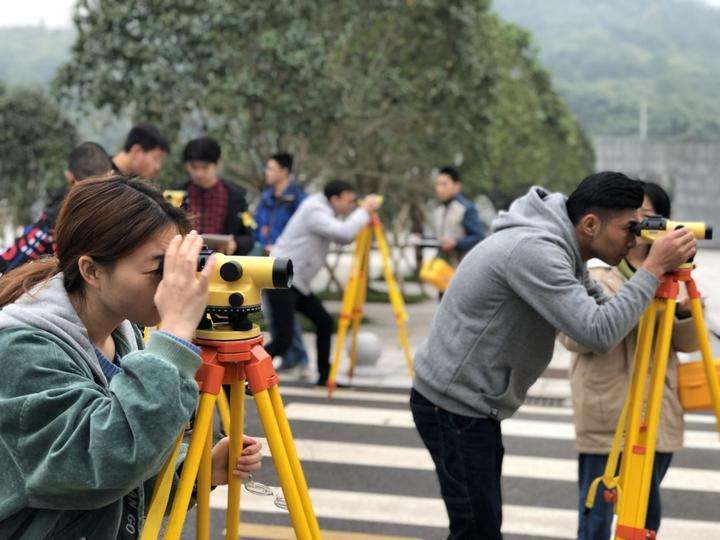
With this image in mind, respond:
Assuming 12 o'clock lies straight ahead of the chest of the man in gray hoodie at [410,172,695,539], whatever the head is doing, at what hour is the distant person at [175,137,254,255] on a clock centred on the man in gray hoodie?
The distant person is roughly at 8 o'clock from the man in gray hoodie.

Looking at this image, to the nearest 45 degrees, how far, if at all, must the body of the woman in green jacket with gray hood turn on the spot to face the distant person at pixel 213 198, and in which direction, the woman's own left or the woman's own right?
approximately 90° to the woman's own left

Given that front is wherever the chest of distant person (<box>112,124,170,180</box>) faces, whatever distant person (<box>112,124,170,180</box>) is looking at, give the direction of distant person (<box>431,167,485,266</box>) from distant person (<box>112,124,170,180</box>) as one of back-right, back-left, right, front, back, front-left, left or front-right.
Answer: front-left

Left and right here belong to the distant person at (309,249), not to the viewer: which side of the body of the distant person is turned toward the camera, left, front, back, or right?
right

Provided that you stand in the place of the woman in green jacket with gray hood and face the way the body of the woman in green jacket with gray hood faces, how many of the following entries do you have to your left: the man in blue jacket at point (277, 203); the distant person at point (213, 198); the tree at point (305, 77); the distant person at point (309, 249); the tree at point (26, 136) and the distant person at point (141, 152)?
6

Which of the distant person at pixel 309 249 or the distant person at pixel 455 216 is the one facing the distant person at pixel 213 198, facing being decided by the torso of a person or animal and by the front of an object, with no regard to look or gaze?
the distant person at pixel 455 216

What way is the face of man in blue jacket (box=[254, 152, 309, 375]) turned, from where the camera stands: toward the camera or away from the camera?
toward the camera

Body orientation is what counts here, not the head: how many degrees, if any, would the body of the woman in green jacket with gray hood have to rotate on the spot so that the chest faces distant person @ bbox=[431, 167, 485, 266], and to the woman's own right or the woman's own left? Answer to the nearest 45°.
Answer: approximately 45° to the woman's own left

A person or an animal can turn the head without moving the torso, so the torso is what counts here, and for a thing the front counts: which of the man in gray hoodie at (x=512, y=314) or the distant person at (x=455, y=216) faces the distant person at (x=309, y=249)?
the distant person at (x=455, y=216)

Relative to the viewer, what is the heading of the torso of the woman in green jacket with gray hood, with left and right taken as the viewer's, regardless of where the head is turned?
facing to the right of the viewer

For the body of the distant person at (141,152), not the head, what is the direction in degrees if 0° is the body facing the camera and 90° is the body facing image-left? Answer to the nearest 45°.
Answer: approximately 270°

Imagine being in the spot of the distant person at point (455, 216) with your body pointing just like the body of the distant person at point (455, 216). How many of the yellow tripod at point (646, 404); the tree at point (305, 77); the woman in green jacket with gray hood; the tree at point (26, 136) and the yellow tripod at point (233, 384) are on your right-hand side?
2

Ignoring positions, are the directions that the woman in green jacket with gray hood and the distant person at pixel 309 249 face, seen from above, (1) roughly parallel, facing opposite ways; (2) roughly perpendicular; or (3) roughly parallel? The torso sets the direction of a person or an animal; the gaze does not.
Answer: roughly parallel

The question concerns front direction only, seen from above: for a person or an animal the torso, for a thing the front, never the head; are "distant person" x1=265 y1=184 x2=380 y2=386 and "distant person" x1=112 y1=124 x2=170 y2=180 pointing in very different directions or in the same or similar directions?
same or similar directions

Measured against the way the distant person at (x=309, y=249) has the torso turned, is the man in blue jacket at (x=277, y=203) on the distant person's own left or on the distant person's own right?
on the distant person's own left

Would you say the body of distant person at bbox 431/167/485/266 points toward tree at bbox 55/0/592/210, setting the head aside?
no

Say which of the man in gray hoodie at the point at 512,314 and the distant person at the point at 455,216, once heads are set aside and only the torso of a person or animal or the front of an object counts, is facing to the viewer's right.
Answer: the man in gray hoodie

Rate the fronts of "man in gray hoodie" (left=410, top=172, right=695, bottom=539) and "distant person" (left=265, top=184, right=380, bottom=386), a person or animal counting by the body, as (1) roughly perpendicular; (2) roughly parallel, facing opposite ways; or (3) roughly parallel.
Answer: roughly parallel
